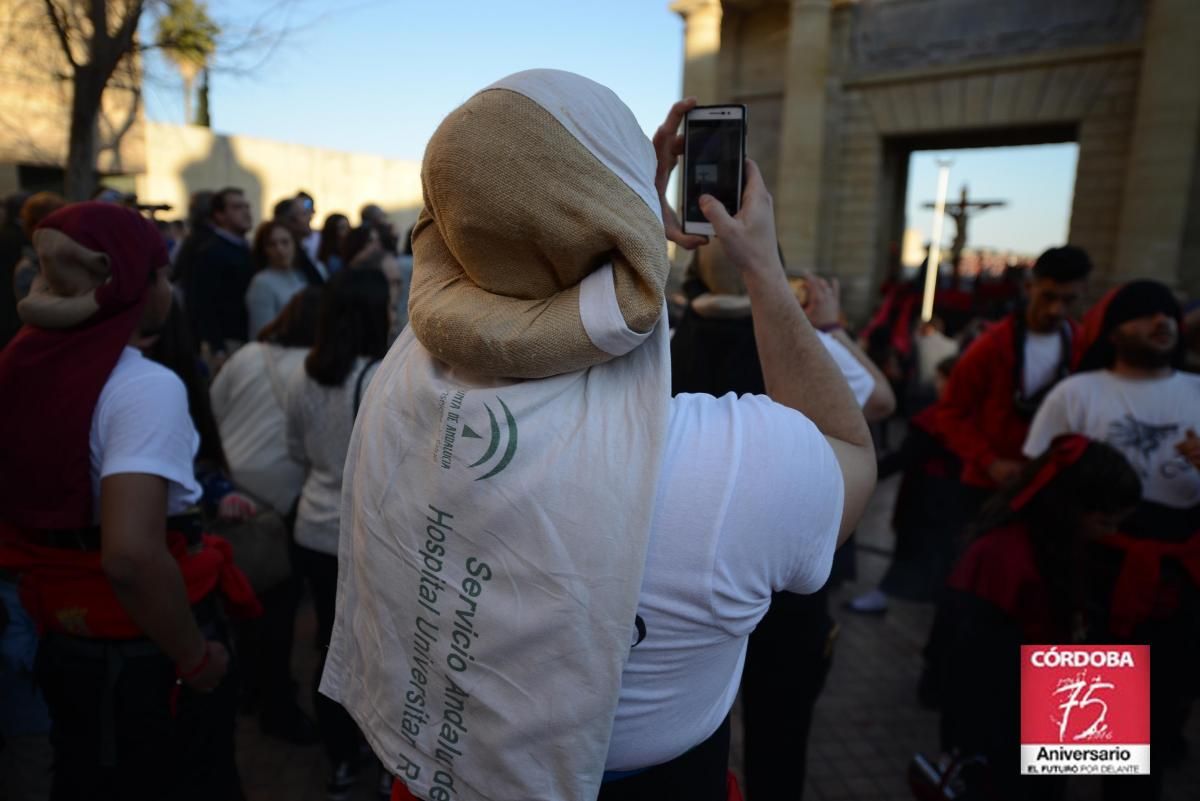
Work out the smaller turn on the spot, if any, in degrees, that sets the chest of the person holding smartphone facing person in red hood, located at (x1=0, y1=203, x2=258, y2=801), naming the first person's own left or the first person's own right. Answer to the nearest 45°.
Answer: approximately 90° to the first person's own left

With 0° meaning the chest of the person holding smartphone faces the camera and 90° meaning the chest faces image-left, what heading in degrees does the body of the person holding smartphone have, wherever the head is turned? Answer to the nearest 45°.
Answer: approximately 225°

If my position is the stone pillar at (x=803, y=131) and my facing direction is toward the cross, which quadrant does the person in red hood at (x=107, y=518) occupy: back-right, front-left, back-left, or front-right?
back-right

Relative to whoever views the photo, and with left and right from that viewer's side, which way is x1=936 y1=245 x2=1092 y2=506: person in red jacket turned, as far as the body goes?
facing the viewer and to the right of the viewer

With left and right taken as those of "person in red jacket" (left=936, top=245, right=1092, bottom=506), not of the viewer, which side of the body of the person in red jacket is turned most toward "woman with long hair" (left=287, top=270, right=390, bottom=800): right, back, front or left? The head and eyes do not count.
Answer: right

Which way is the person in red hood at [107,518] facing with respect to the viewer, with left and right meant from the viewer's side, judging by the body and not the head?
facing away from the viewer and to the right of the viewer

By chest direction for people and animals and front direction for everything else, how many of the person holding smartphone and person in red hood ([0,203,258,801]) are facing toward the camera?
0

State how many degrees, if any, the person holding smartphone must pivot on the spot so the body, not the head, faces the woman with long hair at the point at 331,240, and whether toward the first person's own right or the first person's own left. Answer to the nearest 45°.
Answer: approximately 45° to the first person's own left

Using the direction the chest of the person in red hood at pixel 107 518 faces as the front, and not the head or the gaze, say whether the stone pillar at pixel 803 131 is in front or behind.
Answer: in front

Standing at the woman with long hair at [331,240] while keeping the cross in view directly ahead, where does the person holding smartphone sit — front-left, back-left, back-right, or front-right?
back-right

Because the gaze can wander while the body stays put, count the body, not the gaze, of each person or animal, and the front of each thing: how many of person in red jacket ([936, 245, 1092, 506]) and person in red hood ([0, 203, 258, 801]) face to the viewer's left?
0

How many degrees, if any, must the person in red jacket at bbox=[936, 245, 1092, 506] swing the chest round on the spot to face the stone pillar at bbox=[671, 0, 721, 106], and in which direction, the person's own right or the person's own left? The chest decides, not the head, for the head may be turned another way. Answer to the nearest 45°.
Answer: approximately 180°
